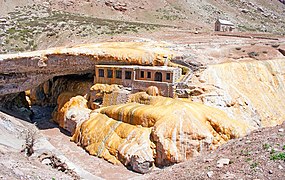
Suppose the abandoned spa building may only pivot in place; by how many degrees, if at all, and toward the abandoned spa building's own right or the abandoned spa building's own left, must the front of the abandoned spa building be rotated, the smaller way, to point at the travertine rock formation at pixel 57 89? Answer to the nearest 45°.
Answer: approximately 135° to the abandoned spa building's own right

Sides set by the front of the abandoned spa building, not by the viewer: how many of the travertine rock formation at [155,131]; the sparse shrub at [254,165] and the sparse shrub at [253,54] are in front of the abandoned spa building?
2

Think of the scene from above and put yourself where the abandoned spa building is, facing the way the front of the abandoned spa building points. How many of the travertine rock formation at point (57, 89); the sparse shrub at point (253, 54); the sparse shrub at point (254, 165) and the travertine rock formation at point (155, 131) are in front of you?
2

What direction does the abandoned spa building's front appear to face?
toward the camera

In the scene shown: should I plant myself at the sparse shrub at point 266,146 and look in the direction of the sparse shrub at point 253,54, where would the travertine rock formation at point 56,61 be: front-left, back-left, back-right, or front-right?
front-left

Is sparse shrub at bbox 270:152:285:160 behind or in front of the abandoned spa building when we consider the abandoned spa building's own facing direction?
in front

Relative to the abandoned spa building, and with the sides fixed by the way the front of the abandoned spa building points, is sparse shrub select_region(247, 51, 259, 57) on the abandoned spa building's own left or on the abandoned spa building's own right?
on the abandoned spa building's own left

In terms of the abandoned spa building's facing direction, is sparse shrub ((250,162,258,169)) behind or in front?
in front

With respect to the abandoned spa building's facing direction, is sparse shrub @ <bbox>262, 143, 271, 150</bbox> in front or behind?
in front

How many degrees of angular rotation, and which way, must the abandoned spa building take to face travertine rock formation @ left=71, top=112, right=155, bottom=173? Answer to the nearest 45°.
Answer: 0° — it already faces it

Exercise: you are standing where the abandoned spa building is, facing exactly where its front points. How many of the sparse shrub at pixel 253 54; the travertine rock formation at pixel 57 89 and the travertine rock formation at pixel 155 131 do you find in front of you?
1

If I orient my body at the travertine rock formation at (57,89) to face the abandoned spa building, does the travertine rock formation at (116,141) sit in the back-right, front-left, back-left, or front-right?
front-right

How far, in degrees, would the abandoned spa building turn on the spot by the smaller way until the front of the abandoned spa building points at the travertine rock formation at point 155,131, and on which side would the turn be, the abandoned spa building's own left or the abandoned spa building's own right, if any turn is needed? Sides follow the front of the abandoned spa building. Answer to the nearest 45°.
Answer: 0° — it already faces it
